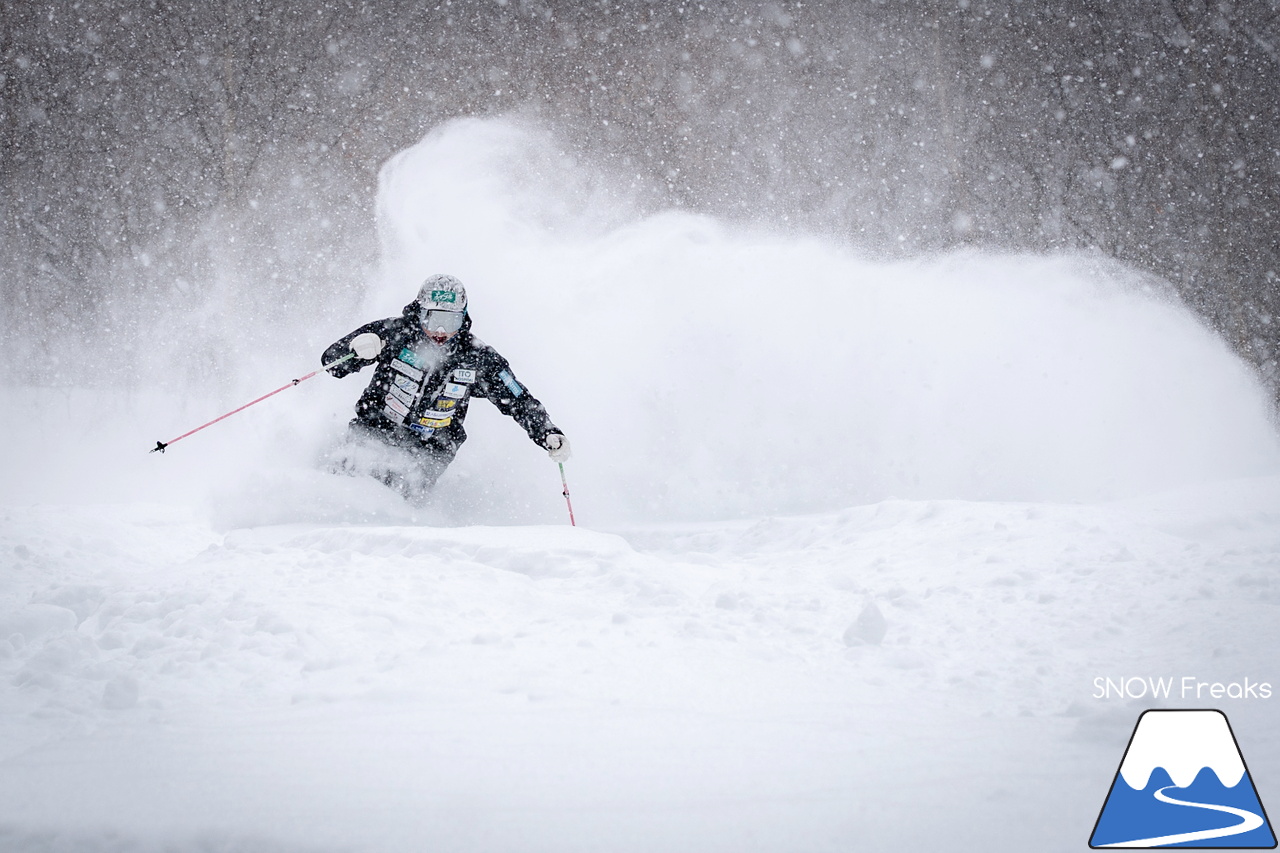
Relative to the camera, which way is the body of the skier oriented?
toward the camera
